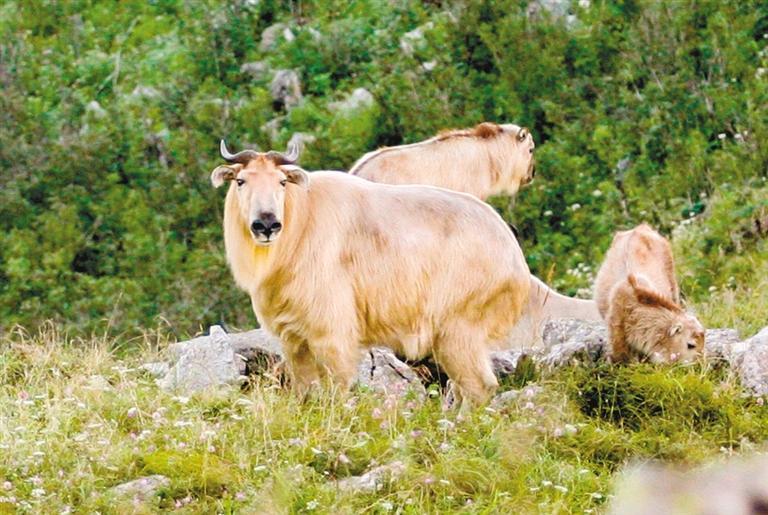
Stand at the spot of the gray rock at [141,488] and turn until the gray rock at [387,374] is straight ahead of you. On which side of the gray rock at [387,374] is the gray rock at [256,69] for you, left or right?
left

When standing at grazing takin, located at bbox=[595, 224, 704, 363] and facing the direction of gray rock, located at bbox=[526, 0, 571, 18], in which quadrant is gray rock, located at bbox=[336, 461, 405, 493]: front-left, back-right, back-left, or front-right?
back-left
